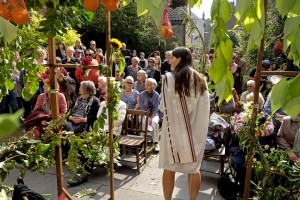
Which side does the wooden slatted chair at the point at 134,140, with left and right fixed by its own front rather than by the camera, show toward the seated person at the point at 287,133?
left

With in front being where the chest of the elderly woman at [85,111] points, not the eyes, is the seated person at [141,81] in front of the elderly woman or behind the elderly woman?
behind

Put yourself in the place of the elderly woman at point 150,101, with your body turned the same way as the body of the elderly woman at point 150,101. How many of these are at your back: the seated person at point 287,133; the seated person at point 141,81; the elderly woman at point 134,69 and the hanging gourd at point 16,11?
2

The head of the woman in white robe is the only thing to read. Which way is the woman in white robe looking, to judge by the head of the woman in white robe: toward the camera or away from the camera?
away from the camera

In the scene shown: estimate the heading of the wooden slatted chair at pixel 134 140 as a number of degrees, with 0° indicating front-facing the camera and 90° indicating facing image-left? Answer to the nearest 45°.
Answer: approximately 45°

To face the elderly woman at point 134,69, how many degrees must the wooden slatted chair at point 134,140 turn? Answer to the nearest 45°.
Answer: approximately 135° to its right

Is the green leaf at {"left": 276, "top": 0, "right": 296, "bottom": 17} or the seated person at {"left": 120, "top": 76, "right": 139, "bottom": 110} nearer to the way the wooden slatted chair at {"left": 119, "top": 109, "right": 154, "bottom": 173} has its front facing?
the green leaf

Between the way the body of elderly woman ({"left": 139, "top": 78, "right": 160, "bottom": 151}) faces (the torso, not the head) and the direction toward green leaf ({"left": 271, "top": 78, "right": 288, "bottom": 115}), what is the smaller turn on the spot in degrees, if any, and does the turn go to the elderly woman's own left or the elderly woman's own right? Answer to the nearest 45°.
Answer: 0° — they already face it

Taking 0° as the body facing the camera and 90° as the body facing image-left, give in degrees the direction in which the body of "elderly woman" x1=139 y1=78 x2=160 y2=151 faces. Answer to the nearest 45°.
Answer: approximately 0°
